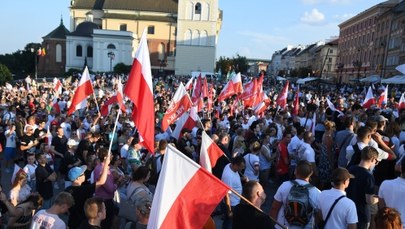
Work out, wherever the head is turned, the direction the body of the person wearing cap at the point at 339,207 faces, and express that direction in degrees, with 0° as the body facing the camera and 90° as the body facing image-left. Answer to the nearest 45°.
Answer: approximately 225°

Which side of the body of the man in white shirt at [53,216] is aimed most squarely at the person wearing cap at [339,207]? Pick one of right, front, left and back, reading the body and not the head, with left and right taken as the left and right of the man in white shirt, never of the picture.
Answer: right

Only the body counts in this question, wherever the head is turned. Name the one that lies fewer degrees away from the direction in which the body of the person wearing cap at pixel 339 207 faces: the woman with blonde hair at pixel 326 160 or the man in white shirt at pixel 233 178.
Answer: the woman with blonde hair

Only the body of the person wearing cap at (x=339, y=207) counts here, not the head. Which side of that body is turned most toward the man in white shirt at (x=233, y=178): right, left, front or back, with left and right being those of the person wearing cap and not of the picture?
left

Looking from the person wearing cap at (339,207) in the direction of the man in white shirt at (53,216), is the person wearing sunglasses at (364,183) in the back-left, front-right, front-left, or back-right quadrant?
back-right

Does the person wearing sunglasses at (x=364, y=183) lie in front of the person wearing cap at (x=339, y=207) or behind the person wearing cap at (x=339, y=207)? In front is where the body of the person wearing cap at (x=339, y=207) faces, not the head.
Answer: in front

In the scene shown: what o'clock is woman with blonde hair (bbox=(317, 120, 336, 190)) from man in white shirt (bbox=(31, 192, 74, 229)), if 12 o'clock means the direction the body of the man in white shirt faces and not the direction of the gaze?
The woman with blonde hair is roughly at 1 o'clock from the man in white shirt.

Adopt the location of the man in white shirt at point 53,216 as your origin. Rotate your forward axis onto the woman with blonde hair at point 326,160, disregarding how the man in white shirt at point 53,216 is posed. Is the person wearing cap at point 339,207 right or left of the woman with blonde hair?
right

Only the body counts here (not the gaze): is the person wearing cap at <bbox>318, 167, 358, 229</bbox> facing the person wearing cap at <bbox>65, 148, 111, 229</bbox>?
no

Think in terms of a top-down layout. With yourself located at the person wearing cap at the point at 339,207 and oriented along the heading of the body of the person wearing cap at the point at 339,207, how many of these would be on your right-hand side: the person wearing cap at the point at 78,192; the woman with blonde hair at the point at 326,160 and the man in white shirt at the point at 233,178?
0

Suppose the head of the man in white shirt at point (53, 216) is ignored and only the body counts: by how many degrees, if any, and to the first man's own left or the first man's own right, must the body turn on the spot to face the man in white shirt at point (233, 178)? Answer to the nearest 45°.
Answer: approximately 45° to the first man's own right

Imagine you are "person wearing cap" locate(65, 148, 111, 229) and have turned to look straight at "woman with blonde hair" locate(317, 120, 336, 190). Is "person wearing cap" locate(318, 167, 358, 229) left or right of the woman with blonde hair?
right

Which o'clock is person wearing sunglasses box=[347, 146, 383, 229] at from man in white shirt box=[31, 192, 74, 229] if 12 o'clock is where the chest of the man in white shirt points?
The person wearing sunglasses is roughly at 2 o'clock from the man in white shirt.
